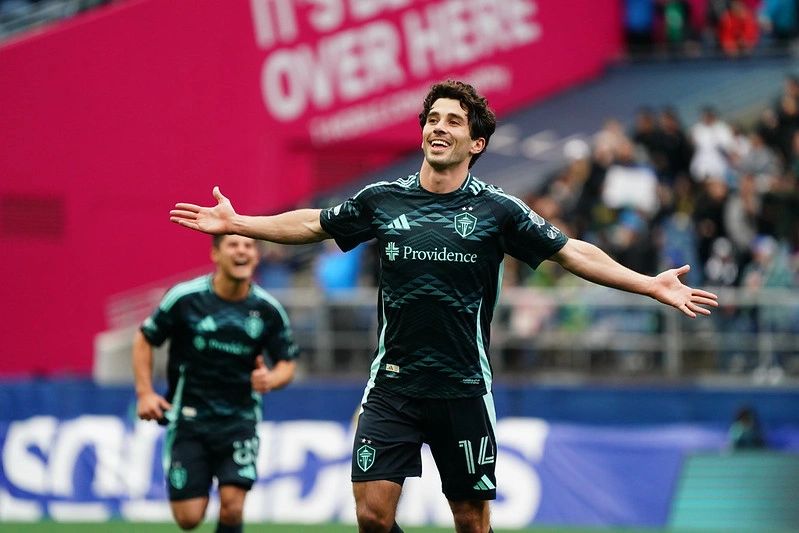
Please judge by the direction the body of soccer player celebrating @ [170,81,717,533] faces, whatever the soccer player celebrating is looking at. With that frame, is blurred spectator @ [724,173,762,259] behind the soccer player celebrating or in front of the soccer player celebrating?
behind

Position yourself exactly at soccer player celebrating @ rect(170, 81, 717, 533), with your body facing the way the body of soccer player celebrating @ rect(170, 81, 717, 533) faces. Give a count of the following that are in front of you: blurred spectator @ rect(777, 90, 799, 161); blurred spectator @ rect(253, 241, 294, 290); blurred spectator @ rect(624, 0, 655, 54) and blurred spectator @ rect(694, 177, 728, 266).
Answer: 0

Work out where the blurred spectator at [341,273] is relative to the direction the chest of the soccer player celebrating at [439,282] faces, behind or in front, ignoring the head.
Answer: behind

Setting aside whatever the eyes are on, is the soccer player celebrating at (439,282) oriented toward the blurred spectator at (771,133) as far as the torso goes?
no

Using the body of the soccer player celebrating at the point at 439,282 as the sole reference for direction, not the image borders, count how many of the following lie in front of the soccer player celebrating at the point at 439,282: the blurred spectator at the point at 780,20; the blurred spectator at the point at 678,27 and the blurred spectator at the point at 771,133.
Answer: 0

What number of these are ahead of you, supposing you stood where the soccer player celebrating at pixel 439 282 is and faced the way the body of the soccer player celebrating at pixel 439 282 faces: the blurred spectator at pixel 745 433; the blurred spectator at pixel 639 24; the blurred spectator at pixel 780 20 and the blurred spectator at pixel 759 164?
0

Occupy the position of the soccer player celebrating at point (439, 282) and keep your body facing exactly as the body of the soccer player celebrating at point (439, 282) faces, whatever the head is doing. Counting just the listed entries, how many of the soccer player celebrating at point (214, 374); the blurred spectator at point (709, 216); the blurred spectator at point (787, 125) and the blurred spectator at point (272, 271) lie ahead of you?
0

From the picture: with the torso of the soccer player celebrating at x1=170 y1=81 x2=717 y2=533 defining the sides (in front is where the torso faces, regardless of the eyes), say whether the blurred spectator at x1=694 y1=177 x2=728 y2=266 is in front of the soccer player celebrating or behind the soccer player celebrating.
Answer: behind

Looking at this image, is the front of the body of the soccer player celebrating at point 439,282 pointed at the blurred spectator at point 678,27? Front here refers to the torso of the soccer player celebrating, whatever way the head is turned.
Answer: no

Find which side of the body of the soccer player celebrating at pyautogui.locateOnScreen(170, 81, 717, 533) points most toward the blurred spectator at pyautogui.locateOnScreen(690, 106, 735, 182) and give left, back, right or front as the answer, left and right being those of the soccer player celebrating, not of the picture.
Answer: back

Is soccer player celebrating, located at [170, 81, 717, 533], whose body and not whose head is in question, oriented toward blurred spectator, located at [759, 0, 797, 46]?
no

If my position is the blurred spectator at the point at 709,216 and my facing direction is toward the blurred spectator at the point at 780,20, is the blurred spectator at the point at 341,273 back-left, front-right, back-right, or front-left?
back-left

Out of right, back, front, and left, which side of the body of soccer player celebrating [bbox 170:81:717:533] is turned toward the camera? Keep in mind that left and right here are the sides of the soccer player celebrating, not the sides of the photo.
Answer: front

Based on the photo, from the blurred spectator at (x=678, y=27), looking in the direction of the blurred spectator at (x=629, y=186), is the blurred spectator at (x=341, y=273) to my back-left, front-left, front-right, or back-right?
front-right

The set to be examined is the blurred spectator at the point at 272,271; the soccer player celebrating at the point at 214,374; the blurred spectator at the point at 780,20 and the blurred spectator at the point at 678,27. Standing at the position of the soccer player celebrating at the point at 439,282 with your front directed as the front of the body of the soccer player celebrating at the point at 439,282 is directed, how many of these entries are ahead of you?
0

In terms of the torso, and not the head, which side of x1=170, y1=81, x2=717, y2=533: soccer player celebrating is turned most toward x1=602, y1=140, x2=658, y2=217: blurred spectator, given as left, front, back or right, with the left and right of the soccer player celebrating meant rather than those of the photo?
back
